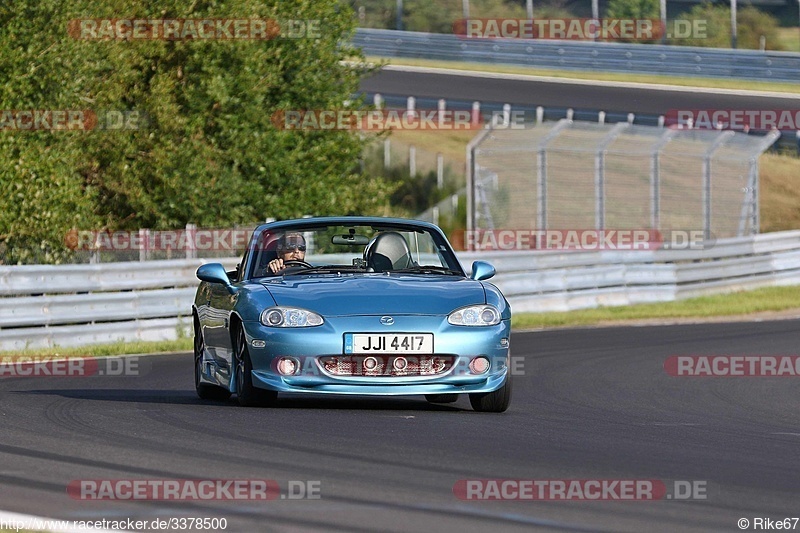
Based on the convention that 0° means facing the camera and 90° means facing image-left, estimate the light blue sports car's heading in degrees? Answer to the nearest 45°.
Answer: approximately 0°

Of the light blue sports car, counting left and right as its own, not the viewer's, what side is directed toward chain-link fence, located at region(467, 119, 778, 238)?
back

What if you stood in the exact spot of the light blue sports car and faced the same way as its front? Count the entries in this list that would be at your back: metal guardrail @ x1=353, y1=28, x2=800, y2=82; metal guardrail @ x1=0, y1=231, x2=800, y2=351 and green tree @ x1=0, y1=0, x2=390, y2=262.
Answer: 3

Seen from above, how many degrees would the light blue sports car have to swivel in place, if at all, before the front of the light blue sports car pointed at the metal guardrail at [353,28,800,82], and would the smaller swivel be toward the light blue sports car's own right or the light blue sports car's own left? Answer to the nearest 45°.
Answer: approximately 180°

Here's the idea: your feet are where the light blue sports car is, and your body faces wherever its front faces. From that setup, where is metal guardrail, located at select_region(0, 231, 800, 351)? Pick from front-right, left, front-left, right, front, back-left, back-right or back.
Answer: back

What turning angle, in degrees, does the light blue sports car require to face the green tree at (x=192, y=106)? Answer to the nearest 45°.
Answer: approximately 180°

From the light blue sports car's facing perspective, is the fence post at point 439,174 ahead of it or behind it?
behind

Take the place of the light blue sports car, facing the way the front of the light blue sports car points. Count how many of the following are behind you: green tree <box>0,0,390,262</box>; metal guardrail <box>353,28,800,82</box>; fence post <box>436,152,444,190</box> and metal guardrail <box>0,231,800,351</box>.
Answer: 4
